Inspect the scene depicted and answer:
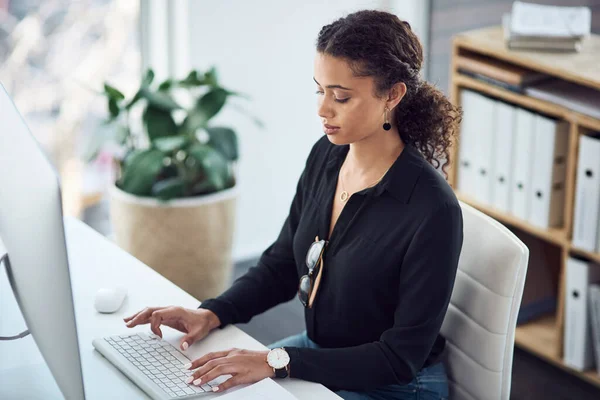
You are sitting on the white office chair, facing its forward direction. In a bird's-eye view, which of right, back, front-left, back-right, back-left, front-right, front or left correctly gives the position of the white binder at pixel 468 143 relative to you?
back-right

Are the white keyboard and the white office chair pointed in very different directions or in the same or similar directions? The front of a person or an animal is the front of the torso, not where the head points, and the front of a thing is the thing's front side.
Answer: very different directions

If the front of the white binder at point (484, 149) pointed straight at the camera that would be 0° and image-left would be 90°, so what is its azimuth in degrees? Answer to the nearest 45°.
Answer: approximately 45°

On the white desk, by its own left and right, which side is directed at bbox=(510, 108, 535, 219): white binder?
front

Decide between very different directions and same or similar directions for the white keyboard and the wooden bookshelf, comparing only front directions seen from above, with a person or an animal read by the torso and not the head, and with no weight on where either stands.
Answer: very different directions

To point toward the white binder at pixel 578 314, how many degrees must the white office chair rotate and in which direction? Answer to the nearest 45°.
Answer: approximately 135° to its right

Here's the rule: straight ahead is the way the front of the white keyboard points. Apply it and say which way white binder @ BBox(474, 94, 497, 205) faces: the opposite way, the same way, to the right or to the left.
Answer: the opposite way

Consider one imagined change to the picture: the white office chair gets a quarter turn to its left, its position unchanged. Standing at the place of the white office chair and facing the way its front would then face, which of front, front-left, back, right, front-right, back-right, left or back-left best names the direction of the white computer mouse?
back-right

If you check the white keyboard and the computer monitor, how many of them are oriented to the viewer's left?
0

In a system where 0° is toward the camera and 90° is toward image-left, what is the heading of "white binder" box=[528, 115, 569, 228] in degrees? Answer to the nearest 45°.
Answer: approximately 45°

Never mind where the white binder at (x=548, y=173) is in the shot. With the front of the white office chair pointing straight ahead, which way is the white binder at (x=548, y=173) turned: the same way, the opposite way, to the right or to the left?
the same way

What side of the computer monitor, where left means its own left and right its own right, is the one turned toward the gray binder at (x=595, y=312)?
front

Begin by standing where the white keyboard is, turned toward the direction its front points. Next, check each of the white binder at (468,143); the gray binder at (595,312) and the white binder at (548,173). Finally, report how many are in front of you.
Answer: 3

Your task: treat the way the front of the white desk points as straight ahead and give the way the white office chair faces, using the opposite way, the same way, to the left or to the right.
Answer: the opposite way

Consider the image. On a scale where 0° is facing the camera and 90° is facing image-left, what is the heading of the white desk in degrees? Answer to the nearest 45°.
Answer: approximately 225°

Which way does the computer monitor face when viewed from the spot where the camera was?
facing away from the viewer and to the right of the viewer

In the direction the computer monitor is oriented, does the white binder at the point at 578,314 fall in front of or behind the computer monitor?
in front

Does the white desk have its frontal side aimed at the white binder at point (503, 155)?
yes

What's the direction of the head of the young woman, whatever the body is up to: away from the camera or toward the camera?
toward the camera

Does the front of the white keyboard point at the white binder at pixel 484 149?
yes

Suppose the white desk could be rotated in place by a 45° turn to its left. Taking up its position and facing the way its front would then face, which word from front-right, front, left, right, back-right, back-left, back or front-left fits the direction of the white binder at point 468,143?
front-right

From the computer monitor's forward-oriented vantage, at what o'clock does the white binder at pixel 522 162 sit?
The white binder is roughly at 12 o'clock from the computer monitor.

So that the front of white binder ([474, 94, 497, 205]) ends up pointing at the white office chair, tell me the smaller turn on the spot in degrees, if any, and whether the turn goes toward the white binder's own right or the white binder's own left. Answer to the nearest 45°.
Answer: approximately 45° to the white binder's own left
